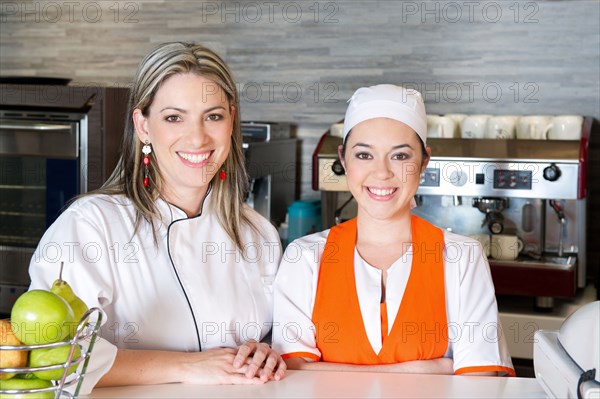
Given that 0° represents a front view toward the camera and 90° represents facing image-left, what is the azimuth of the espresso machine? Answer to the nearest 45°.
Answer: approximately 0°

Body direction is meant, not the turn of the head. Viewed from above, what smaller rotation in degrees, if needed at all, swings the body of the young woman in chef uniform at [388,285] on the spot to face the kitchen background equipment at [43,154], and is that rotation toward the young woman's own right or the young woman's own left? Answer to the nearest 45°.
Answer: approximately 135° to the young woman's own right

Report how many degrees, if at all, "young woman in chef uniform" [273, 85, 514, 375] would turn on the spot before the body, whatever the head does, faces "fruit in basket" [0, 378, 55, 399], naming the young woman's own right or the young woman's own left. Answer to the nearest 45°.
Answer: approximately 45° to the young woman's own right

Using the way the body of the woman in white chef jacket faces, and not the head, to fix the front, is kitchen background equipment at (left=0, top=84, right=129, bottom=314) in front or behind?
behind

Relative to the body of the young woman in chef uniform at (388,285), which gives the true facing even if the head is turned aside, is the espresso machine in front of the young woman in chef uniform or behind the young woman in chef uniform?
behind

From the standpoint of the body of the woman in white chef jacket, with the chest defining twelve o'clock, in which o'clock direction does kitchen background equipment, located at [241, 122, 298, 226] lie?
The kitchen background equipment is roughly at 8 o'clock from the woman in white chef jacket.

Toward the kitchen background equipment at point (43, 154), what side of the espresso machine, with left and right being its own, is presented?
right

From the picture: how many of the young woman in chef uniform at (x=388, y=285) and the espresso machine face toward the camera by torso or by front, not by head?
2

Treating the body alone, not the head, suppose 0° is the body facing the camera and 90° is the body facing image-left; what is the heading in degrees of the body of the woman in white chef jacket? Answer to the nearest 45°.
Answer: approximately 315°
